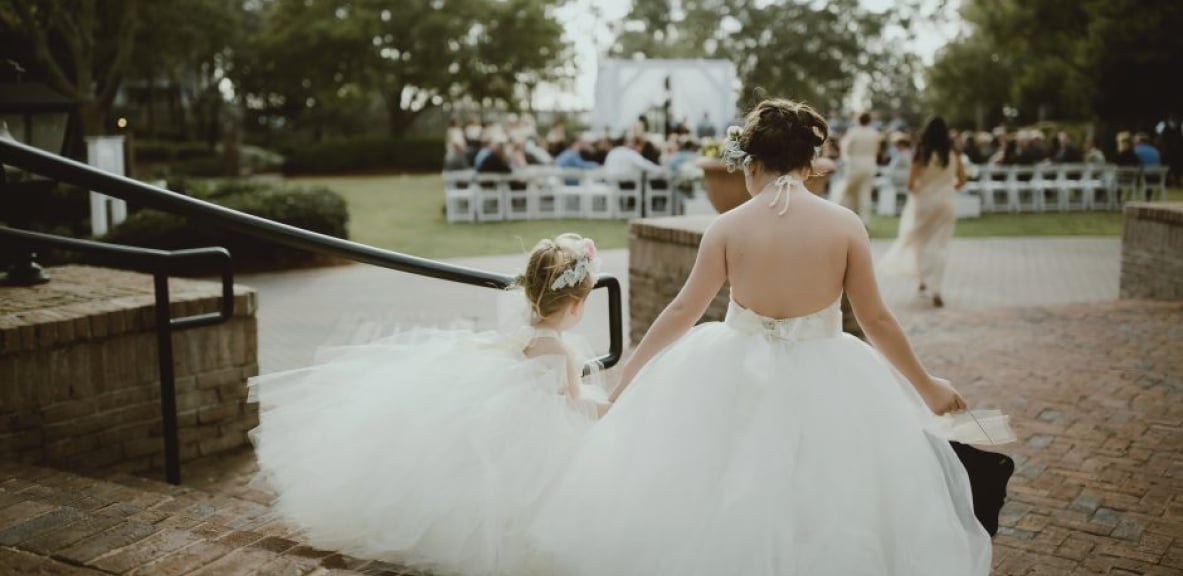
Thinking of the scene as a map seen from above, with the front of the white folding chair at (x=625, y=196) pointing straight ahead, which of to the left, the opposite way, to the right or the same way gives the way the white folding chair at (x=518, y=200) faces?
the same way

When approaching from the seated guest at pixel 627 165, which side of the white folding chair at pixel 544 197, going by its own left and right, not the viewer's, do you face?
right

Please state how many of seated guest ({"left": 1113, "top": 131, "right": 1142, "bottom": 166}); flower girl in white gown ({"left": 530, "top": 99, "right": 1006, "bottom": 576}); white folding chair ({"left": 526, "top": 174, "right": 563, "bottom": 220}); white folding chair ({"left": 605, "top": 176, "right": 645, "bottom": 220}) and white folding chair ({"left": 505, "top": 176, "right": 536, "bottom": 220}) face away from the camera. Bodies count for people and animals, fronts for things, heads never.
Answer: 5

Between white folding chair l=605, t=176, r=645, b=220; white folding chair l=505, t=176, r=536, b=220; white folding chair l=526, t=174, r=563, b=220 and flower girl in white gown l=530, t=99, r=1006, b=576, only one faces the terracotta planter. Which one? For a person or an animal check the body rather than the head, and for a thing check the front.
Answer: the flower girl in white gown

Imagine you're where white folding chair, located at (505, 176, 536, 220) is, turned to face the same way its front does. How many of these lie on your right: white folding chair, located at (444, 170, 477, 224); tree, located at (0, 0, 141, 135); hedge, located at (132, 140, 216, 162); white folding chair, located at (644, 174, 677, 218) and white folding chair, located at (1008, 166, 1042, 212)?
2

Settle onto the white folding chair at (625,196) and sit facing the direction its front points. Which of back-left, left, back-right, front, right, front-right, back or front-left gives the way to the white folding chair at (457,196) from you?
left

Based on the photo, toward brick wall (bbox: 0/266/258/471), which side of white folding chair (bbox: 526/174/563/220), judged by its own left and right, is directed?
back

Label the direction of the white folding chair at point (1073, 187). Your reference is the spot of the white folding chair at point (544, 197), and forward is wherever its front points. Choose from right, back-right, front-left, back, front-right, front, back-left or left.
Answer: right

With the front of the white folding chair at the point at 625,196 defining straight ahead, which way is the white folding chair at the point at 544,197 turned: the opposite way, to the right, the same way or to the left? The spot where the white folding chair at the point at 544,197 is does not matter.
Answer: the same way

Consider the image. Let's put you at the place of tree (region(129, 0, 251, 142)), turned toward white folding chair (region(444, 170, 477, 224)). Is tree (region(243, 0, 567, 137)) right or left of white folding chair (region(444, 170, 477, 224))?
left

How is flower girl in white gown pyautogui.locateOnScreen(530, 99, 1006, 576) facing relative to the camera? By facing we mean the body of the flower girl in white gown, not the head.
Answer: away from the camera

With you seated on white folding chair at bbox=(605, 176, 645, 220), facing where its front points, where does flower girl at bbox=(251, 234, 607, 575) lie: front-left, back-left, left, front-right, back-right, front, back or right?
back

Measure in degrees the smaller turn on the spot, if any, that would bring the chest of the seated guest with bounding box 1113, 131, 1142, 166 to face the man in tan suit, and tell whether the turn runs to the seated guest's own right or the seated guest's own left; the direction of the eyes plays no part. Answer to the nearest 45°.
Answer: approximately 135° to the seated guest's own left

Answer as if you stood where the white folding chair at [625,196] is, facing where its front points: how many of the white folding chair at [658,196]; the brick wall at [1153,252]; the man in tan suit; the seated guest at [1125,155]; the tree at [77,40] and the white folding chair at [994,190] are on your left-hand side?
1

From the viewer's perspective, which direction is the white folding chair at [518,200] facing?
away from the camera

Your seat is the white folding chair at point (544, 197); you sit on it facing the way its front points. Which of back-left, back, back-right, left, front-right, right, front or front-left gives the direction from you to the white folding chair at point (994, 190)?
right

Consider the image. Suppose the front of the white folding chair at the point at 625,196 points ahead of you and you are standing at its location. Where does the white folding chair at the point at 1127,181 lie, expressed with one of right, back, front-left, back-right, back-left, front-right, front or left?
right

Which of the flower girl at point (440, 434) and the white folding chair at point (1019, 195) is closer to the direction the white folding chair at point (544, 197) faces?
the white folding chair

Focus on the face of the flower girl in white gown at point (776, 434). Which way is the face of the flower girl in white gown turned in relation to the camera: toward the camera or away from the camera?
away from the camera

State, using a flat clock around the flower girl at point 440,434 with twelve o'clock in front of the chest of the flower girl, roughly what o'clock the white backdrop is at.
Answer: The white backdrop is roughly at 11 o'clock from the flower girl.

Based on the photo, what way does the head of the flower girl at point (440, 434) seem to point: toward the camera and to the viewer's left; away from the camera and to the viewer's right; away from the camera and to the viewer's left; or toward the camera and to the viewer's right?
away from the camera and to the viewer's right

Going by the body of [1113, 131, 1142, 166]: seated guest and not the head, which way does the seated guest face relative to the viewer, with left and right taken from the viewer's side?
facing away from the viewer

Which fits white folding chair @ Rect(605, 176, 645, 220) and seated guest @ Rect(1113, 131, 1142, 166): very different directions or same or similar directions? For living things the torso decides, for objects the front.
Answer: same or similar directions

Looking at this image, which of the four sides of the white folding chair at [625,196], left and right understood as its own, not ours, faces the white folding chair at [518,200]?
left

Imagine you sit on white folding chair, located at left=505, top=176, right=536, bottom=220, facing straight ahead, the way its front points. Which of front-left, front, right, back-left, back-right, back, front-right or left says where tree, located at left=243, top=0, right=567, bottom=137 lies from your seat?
front

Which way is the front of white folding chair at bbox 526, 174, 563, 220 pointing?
away from the camera
